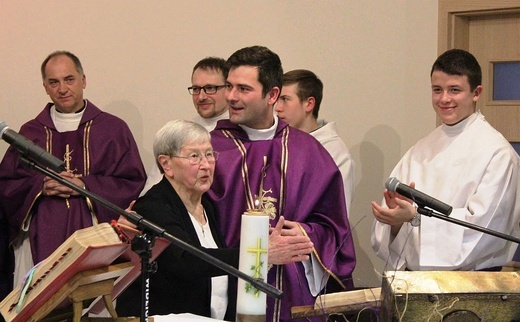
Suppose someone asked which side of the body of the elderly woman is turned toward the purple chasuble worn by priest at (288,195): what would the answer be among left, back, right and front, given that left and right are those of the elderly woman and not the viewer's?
left

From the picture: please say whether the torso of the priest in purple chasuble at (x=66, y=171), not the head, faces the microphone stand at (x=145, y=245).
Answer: yes

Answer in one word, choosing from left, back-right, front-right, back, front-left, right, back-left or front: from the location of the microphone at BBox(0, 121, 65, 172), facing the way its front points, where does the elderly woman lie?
back-right

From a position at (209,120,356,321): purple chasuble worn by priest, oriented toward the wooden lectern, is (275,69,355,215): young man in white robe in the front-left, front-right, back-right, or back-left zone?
back-right

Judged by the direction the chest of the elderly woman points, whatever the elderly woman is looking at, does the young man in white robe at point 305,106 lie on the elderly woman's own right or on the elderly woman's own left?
on the elderly woman's own left
